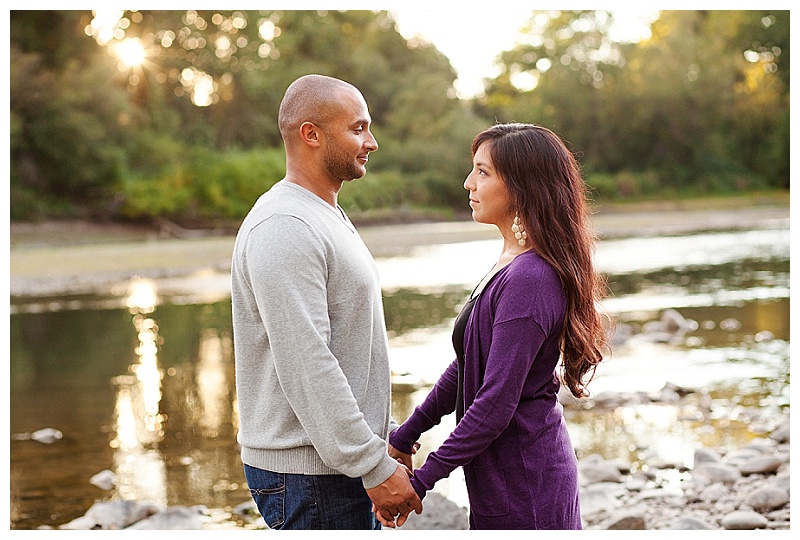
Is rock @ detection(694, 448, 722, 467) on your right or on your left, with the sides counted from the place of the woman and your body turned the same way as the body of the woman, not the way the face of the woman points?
on your right

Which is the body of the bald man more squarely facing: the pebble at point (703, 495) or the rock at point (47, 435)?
the pebble

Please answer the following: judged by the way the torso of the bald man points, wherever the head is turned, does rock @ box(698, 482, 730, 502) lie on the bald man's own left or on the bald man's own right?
on the bald man's own left

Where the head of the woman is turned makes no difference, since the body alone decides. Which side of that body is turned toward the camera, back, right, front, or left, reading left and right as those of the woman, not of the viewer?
left

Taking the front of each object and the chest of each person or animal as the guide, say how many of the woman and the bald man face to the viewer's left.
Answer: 1

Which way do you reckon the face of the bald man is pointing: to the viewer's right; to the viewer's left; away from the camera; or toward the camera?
to the viewer's right

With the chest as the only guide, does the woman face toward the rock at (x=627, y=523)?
no

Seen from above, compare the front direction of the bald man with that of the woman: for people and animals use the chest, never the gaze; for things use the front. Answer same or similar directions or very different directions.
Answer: very different directions

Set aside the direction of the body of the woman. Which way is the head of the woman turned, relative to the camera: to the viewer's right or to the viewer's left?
to the viewer's left

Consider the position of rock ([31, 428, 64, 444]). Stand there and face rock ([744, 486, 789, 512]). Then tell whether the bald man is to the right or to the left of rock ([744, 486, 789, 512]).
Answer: right

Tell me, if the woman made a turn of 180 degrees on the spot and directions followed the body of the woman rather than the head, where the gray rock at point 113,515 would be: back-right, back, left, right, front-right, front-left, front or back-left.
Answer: back-left

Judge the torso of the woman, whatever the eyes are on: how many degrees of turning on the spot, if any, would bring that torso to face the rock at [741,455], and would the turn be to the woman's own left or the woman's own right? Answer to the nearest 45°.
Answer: approximately 90° to the woman's own right

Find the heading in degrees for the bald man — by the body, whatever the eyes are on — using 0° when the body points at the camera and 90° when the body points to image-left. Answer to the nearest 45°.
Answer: approximately 270°
